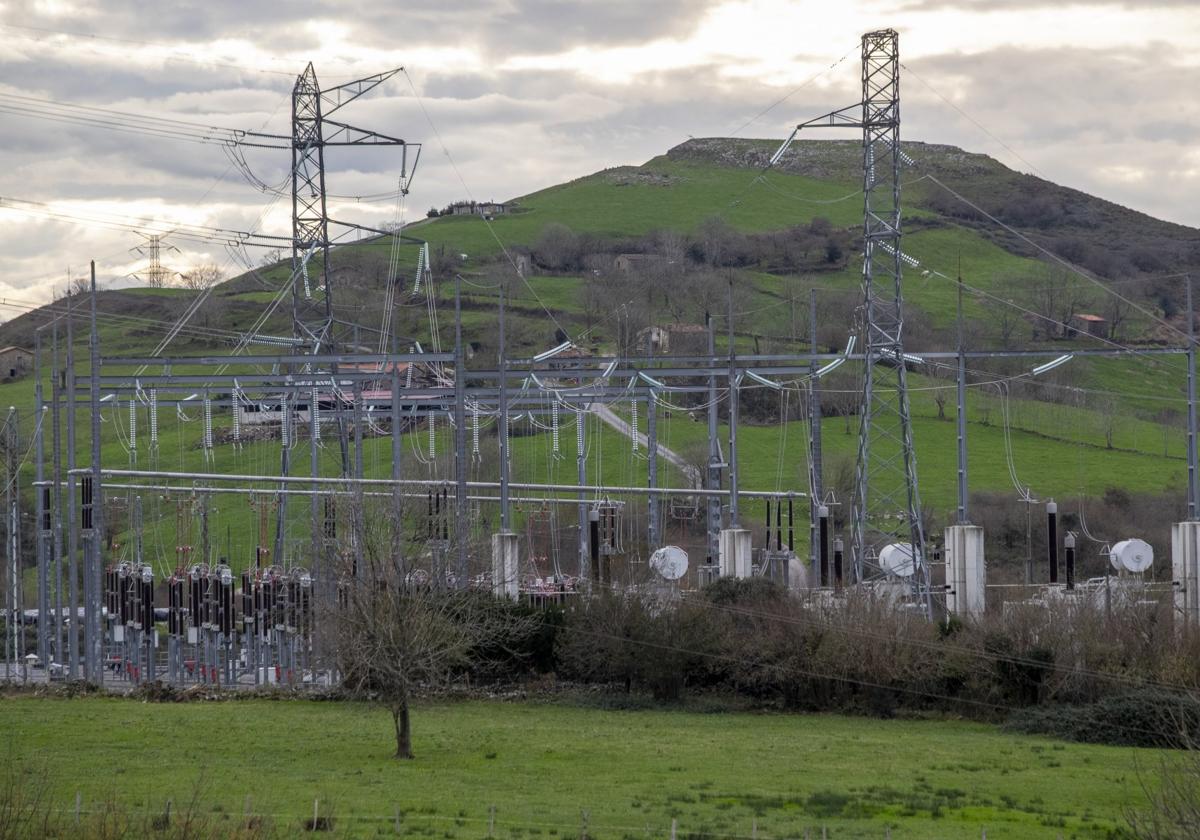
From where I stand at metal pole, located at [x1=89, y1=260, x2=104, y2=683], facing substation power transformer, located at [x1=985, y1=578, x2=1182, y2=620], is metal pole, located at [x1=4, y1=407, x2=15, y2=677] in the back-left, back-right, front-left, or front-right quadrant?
back-left
